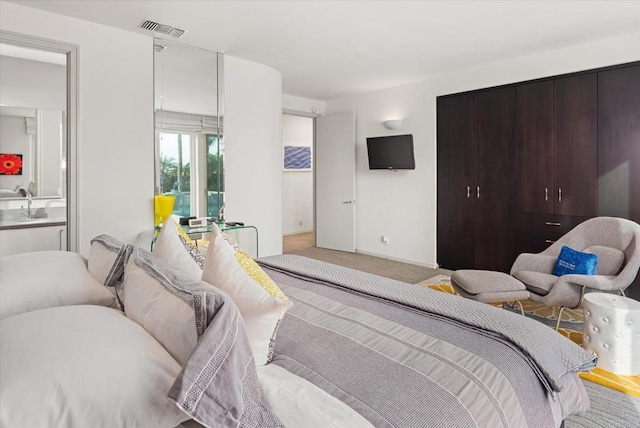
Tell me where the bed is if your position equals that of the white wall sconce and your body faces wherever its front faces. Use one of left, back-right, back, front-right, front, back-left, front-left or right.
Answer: front-left

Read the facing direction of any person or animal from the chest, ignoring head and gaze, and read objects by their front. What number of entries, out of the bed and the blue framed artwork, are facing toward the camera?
1

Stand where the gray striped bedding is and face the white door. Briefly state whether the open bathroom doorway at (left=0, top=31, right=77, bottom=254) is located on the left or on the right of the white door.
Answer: left
